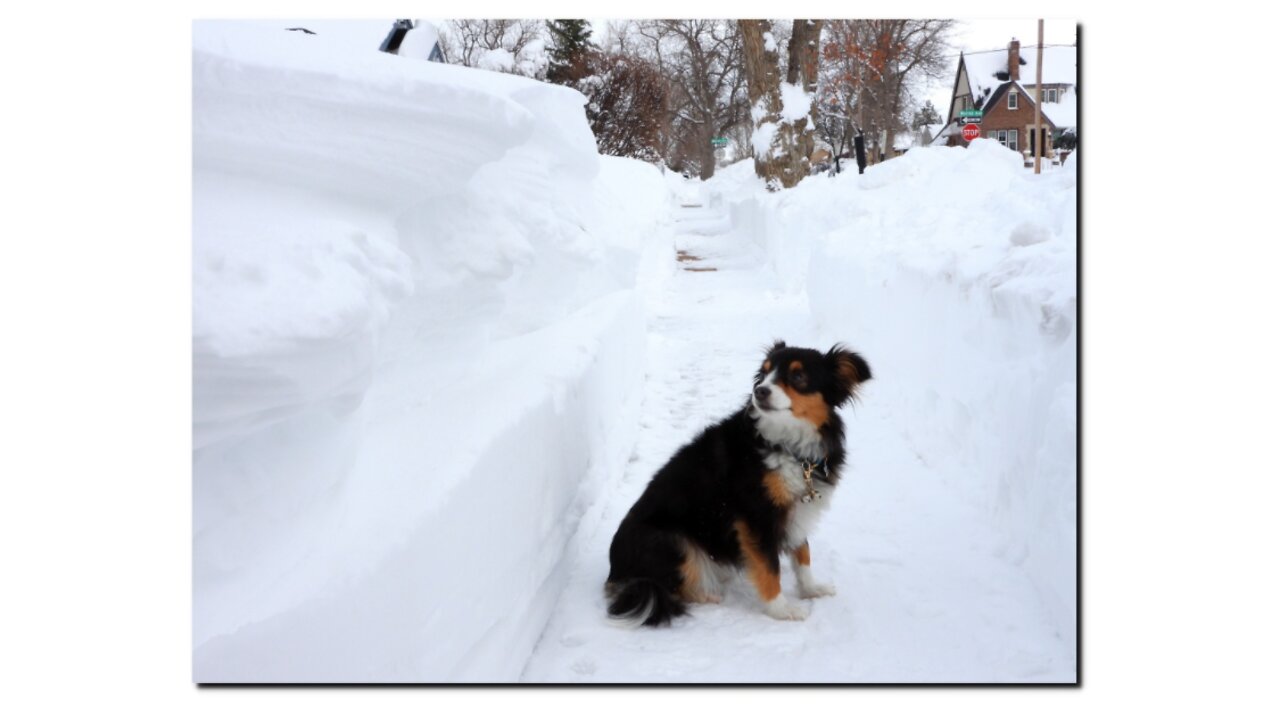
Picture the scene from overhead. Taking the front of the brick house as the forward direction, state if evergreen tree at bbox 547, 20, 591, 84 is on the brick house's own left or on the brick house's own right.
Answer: on the brick house's own right

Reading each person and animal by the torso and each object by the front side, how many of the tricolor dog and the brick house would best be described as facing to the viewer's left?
0

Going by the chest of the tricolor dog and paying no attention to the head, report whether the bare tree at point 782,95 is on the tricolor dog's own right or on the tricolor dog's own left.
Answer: on the tricolor dog's own left

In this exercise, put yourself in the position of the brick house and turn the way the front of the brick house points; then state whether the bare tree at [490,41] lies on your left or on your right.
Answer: on your right
